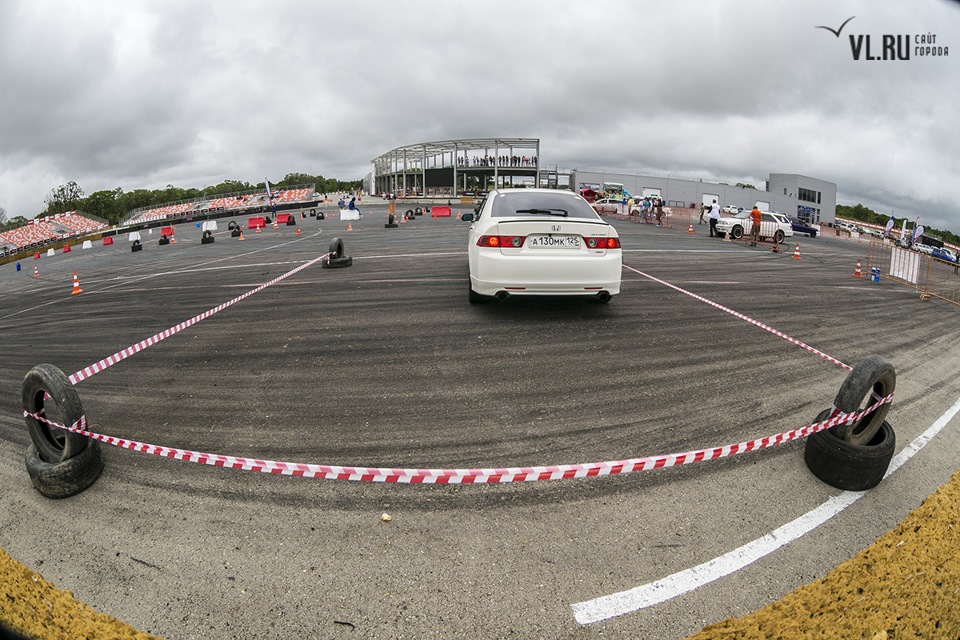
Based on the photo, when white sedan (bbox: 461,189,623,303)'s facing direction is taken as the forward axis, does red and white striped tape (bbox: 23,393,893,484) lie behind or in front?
behind

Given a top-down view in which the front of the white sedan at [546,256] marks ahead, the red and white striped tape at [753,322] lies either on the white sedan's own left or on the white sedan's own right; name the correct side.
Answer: on the white sedan's own right

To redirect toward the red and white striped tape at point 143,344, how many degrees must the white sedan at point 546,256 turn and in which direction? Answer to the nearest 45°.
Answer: approximately 90° to its left

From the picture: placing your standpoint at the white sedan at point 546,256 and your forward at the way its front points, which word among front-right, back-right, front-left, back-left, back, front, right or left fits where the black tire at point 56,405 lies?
back-left

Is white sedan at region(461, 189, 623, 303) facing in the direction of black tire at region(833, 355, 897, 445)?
no

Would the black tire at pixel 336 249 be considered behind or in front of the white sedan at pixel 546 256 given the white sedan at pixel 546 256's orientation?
in front

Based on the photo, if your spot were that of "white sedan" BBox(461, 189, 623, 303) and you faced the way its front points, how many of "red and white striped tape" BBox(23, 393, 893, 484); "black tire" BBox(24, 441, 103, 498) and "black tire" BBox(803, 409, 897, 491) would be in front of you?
0

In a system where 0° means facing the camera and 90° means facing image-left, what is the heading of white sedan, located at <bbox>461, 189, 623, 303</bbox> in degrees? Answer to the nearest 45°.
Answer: approximately 180°

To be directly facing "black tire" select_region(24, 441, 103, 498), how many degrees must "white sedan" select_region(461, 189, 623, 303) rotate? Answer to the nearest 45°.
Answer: approximately 135° to its left

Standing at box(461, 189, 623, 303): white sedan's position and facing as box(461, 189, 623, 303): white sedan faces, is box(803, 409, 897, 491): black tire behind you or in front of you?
behind

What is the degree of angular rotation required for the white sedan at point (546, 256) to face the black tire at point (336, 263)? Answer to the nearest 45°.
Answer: approximately 45° to its left
